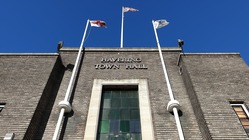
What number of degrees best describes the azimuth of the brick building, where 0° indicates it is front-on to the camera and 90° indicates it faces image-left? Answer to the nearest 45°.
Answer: approximately 0°
